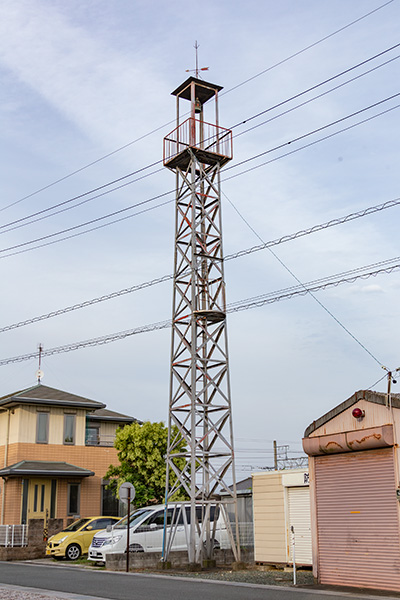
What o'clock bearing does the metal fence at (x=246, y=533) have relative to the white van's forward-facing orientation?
The metal fence is roughly at 7 o'clock from the white van.

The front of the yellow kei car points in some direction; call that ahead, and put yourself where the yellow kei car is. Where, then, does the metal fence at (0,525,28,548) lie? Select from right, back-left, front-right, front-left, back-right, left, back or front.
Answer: right

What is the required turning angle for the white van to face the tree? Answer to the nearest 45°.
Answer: approximately 135° to its right

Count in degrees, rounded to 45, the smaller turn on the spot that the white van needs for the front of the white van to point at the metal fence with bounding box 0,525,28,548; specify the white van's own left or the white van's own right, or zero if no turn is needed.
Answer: approximately 90° to the white van's own right

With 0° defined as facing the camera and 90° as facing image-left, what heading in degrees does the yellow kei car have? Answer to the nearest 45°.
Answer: approximately 45°

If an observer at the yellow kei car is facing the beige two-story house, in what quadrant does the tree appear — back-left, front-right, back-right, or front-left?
front-right

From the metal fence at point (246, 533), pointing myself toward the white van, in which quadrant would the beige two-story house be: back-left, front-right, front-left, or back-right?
front-right

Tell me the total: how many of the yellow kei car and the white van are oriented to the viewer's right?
0

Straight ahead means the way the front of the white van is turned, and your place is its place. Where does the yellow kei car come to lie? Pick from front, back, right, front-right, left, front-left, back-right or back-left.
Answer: right

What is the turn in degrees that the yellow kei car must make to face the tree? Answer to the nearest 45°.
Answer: approximately 180°

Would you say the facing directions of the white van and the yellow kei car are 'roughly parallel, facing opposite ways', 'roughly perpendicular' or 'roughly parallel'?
roughly parallel

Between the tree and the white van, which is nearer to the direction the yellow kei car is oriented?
the white van

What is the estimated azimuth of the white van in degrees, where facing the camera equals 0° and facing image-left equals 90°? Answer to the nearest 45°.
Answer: approximately 45°
